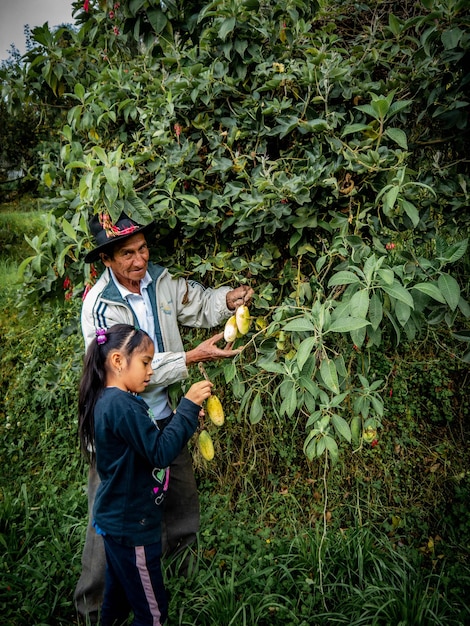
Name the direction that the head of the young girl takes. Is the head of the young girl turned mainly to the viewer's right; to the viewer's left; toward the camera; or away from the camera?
to the viewer's right

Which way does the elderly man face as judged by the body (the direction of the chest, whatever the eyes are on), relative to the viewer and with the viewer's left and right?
facing the viewer and to the right of the viewer

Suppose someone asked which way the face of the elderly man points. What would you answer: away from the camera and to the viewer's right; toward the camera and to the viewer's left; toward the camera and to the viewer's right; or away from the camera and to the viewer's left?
toward the camera and to the viewer's right

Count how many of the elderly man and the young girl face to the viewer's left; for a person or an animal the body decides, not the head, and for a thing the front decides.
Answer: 0

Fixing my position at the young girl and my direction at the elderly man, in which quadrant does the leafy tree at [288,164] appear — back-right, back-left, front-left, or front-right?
front-right

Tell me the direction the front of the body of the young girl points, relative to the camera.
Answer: to the viewer's right
